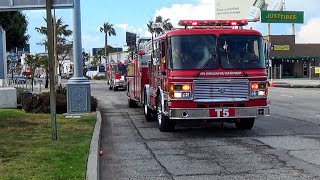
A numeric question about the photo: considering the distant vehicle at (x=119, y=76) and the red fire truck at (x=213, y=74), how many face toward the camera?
2

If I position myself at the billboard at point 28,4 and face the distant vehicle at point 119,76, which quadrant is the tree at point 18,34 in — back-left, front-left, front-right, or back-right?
front-left

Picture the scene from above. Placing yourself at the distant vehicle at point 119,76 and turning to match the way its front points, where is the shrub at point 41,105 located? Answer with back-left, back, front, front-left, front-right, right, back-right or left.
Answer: front

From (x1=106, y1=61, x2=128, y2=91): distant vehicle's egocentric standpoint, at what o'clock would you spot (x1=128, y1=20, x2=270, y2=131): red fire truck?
The red fire truck is roughly at 12 o'clock from the distant vehicle.

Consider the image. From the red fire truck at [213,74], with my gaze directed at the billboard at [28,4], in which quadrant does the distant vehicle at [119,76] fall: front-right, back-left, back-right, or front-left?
front-right

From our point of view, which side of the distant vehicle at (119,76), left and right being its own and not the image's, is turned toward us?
front

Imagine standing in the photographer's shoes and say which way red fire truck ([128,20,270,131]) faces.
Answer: facing the viewer

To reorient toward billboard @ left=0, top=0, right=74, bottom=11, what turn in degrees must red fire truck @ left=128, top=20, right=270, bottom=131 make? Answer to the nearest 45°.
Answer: approximately 90° to its right

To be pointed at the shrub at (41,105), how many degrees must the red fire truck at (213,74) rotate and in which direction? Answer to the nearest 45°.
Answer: approximately 135° to its right

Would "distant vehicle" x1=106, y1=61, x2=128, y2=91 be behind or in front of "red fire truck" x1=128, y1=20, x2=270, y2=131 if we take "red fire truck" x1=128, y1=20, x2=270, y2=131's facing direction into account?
behind
